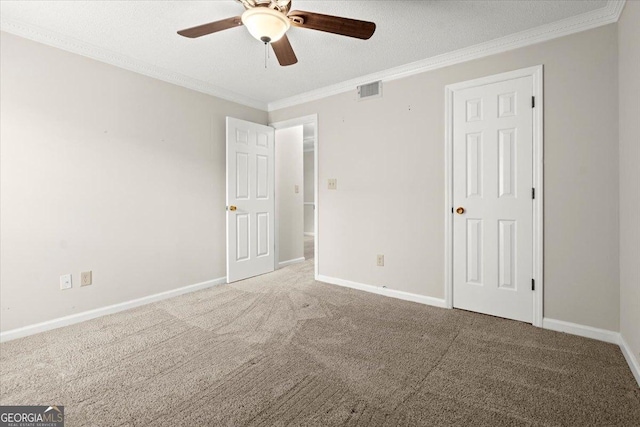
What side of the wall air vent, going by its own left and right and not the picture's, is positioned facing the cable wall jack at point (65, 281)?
front

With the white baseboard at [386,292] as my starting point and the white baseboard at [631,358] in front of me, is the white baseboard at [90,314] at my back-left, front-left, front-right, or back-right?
back-right

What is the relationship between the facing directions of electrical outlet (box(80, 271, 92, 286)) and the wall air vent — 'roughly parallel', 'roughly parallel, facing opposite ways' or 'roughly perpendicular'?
roughly perpendicular

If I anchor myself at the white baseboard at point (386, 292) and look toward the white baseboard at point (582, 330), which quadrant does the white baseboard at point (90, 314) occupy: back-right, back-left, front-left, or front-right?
back-right

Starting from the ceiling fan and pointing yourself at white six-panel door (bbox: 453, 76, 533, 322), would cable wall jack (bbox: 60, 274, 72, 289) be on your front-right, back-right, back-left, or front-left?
back-left

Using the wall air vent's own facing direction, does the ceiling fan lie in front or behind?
in front

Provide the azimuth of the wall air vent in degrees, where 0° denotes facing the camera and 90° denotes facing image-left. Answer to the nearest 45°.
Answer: approximately 45°

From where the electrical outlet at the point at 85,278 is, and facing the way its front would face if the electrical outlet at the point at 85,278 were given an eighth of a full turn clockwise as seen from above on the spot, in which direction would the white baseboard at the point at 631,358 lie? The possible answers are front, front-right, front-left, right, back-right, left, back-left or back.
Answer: left

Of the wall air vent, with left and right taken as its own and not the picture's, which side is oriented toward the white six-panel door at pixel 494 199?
left

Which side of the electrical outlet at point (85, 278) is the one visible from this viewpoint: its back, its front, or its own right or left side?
front
